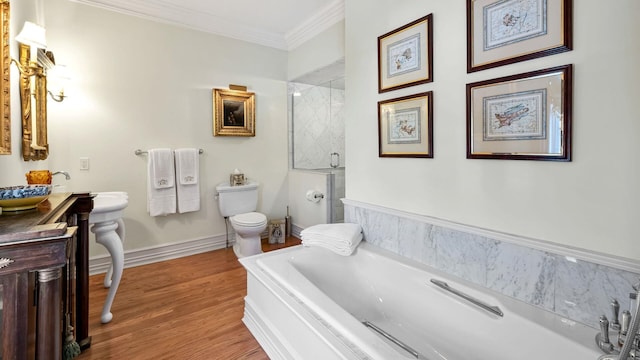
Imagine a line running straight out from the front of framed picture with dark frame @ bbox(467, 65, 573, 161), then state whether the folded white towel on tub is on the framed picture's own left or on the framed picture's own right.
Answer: on the framed picture's own right

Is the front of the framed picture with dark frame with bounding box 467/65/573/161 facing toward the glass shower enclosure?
no

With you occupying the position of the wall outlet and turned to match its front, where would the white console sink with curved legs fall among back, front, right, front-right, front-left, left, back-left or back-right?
front

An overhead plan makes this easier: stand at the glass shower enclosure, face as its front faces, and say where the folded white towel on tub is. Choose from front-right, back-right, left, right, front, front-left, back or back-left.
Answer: front-left

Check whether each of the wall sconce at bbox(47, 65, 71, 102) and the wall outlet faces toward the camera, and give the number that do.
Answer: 1

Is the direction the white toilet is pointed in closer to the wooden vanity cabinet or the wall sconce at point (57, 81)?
the wooden vanity cabinet

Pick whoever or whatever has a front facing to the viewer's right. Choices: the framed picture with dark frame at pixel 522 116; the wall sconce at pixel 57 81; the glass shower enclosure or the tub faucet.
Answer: the wall sconce

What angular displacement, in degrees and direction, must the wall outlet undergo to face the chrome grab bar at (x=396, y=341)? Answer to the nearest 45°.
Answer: approximately 45° to its left

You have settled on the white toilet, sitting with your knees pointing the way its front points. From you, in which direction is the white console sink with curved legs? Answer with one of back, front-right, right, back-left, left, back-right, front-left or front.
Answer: right

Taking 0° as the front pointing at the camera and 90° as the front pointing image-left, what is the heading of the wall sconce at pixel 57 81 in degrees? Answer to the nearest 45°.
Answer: approximately 270°

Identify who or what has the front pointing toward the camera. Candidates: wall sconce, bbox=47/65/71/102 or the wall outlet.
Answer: the wall outlet

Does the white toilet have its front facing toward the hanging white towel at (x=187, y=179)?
no
